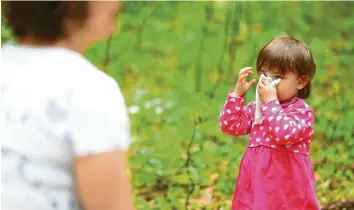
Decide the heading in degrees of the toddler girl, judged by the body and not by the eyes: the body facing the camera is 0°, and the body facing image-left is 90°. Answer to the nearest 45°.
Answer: approximately 45°

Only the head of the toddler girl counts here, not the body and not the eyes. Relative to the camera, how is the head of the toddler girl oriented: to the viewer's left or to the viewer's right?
to the viewer's left
